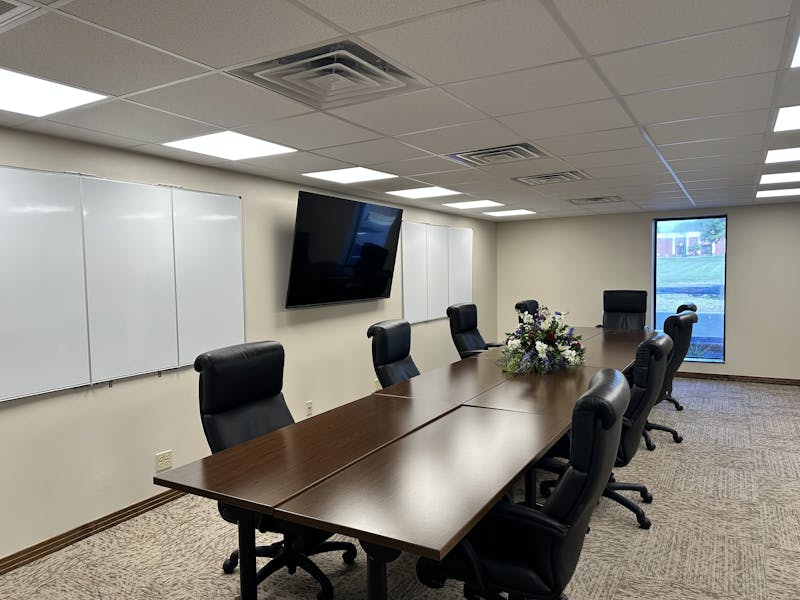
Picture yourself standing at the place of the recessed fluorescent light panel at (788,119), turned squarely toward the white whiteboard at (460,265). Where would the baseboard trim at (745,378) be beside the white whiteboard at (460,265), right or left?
right

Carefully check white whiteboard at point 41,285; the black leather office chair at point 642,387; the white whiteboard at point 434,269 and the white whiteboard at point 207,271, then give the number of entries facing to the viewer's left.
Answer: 1

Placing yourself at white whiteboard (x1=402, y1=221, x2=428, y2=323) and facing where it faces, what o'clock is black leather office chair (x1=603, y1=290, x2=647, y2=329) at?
The black leather office chair is roughly at 10 o'clock from the white whiteboard.

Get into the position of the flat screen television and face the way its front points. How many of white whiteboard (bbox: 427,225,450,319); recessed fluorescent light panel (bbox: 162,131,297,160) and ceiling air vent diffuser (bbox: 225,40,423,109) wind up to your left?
1

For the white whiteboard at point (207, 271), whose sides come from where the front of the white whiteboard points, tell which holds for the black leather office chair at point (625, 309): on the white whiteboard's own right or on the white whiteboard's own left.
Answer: on the white whiteboard's own left

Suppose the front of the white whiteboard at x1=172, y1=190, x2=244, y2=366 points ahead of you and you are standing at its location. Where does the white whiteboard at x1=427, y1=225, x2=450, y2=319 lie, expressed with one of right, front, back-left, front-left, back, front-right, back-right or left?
left

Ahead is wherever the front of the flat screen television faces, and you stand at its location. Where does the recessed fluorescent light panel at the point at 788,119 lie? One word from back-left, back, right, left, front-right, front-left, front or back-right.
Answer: front

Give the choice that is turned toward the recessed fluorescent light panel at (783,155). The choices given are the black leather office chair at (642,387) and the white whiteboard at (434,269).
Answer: the white whiteboard

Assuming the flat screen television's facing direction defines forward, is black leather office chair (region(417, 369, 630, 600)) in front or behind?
in front

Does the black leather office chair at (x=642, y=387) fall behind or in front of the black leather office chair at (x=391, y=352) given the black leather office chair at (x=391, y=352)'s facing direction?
in front

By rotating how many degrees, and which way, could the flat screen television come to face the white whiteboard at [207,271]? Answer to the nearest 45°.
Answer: approximately 90° to its right

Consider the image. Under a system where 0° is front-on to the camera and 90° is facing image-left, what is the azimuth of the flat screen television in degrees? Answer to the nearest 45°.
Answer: approximately 315°

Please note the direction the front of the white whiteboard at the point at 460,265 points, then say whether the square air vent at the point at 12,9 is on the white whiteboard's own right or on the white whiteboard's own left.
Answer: on the white whiteboard's own right

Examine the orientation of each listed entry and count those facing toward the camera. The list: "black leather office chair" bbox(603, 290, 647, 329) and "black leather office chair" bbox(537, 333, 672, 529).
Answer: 1

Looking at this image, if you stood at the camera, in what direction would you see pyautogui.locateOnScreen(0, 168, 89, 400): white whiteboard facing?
facing the viewer and to the right of the viewer

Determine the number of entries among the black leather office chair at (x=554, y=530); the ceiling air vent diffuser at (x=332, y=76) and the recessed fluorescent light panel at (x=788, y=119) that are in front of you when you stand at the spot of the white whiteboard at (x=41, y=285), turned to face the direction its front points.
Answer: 3

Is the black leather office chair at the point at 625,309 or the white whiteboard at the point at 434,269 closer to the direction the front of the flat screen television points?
the black leather office chair

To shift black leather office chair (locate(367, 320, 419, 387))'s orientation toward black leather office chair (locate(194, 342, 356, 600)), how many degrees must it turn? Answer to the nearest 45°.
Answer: approximately 90° to its right
